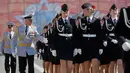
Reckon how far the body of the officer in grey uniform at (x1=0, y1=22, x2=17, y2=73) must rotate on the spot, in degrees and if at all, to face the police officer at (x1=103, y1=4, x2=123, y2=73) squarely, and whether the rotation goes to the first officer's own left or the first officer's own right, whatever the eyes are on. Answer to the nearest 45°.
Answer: approximately 45° to the first officer's own left

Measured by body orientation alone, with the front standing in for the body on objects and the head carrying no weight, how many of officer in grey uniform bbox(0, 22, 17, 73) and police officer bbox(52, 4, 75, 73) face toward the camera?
2

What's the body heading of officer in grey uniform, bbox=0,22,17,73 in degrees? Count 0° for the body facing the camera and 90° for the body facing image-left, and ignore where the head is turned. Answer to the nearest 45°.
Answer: approximately 0°

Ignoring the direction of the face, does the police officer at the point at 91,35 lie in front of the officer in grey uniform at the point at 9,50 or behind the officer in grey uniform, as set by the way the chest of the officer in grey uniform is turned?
in front

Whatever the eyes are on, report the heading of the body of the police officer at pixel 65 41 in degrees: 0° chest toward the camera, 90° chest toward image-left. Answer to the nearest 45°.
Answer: approximately 0°

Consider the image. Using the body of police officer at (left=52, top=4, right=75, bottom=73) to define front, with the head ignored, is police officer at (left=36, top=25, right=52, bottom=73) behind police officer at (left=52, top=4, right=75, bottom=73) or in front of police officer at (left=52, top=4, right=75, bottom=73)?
behind
